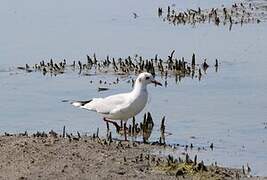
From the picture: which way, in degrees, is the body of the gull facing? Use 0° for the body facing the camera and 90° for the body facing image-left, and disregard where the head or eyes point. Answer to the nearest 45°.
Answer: approximately 270°
